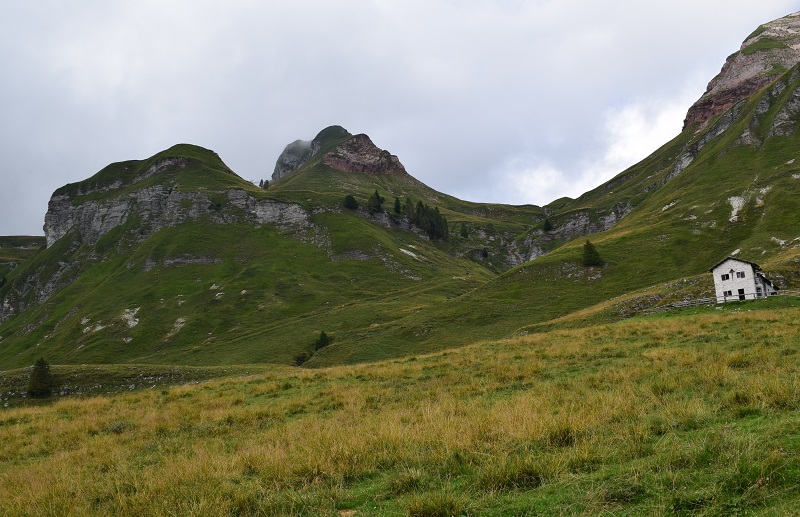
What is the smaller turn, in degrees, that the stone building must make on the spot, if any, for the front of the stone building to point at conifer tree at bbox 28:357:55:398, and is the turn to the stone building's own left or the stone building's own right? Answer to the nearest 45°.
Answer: approximately 45° to the stone building's own right

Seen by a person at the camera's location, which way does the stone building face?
facing the viewer
